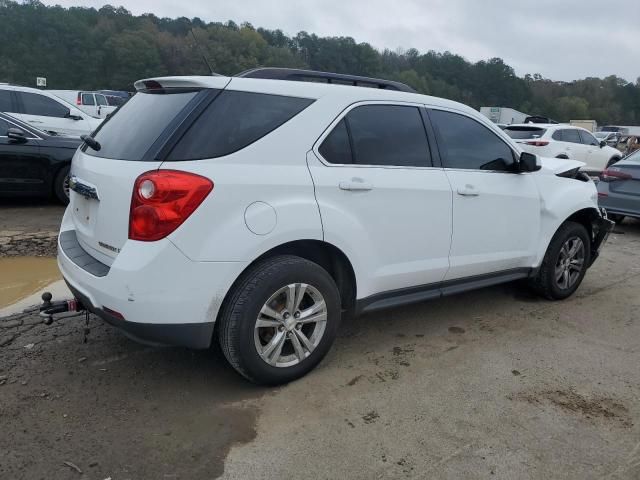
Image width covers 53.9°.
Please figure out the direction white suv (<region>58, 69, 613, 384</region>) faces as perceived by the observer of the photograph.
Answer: facing away from the viewer and to the right of the viewer

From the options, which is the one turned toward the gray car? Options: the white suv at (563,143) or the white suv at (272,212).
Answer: the white suv at (272,212)

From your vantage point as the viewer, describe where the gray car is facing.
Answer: facing away from the viewer and to the right of the viewer

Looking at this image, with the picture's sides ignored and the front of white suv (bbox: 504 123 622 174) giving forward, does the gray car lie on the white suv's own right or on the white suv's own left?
on the white suv's own right

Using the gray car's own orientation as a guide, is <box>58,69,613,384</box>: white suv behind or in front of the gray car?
behind

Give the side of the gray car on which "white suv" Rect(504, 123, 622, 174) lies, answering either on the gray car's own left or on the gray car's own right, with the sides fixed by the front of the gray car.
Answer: on the gray car's own left

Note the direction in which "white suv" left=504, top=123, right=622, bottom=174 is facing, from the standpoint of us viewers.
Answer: facing away from the viewer and to the right of the viewer

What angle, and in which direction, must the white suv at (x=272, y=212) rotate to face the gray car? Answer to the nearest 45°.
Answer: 0° — it already faces it
